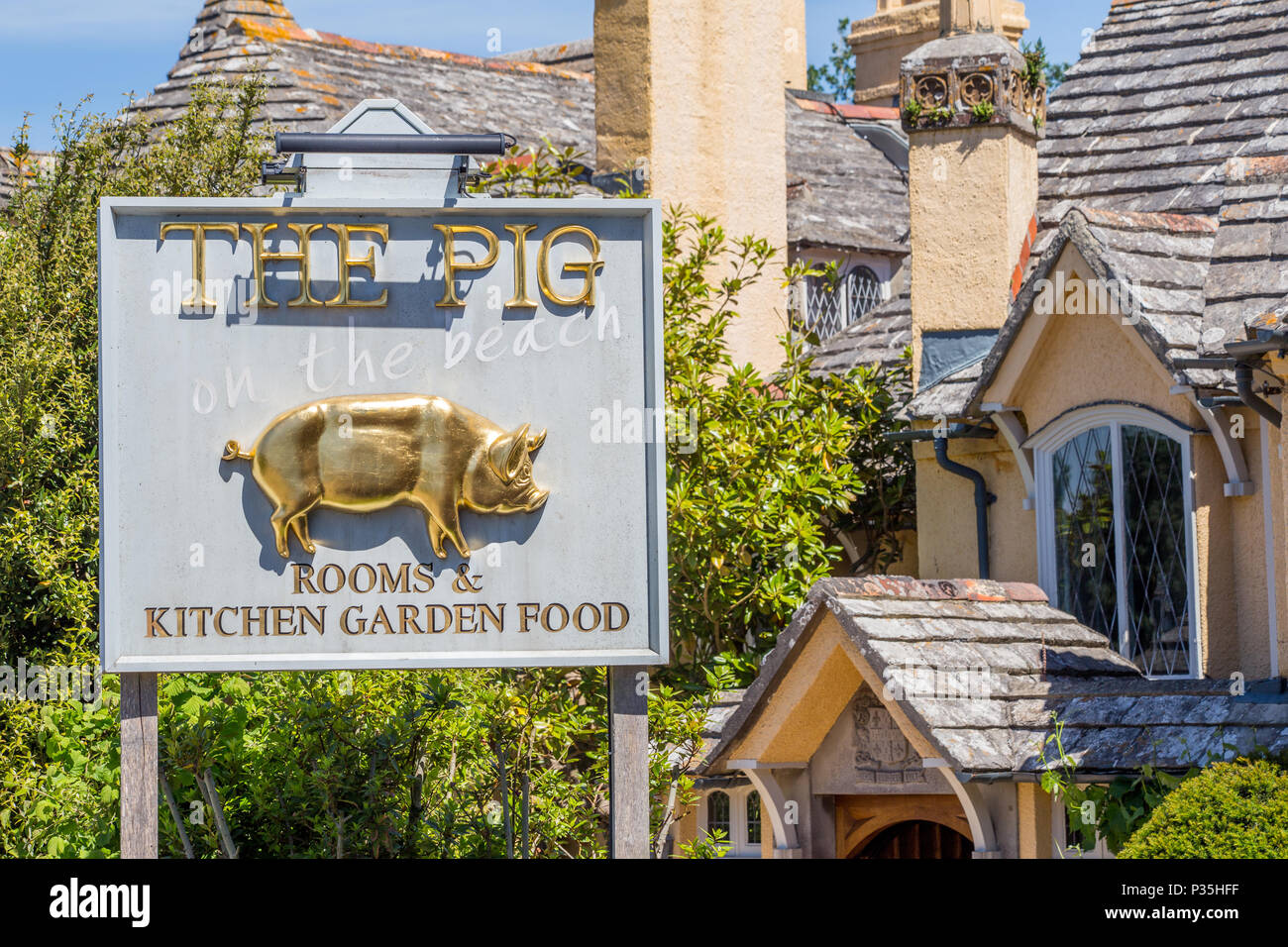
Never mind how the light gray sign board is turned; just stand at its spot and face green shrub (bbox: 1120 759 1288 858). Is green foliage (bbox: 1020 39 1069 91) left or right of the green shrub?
left

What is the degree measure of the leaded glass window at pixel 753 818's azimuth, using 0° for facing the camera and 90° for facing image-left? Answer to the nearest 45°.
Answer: approximately 0°

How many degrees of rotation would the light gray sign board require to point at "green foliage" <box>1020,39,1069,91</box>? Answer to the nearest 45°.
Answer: approximately 135° to its left

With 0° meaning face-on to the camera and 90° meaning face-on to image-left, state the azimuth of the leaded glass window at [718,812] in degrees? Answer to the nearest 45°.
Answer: approximately 0°

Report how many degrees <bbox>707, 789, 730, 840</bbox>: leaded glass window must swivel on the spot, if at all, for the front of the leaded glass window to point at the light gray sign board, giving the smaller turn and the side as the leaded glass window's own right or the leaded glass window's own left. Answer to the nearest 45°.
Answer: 0° — it already faces it

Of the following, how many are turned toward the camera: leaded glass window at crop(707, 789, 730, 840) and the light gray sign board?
2

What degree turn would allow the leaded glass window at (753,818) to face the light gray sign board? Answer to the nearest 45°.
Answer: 0° — it already faces it

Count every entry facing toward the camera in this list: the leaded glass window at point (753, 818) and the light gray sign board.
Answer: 2
